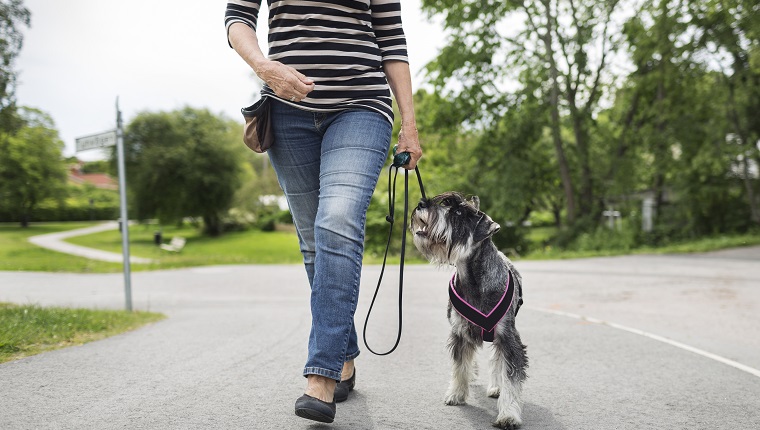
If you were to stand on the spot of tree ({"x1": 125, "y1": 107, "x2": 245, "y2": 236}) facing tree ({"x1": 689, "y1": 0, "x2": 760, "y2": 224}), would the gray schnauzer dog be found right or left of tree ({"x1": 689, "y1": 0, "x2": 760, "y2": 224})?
right

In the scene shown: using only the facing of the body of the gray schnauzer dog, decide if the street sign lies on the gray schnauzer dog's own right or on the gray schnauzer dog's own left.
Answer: on the gray schnauzer dog's own right

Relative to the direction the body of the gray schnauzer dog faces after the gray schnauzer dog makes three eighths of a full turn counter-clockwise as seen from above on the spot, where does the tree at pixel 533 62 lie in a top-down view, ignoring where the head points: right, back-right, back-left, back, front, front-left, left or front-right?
front-left

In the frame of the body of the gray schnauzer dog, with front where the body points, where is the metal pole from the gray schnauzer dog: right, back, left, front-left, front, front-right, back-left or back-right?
back-right

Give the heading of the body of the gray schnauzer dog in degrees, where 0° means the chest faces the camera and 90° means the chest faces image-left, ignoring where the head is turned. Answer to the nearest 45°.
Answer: approximately 0°

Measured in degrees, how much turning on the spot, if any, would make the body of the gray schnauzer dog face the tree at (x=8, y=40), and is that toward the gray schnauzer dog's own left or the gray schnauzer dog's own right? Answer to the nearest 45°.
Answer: approximately 135° to the gray schnauzer dog's own right

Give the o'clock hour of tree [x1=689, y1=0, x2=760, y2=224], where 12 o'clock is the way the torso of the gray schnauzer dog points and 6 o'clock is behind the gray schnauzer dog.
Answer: The tree is roughly at 7 o'clock from the gray schnauzer dog.

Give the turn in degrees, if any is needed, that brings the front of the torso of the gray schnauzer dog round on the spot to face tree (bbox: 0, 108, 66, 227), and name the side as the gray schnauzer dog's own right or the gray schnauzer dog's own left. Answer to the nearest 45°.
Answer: approximately 135° to the gray schnauzer dog's own right
